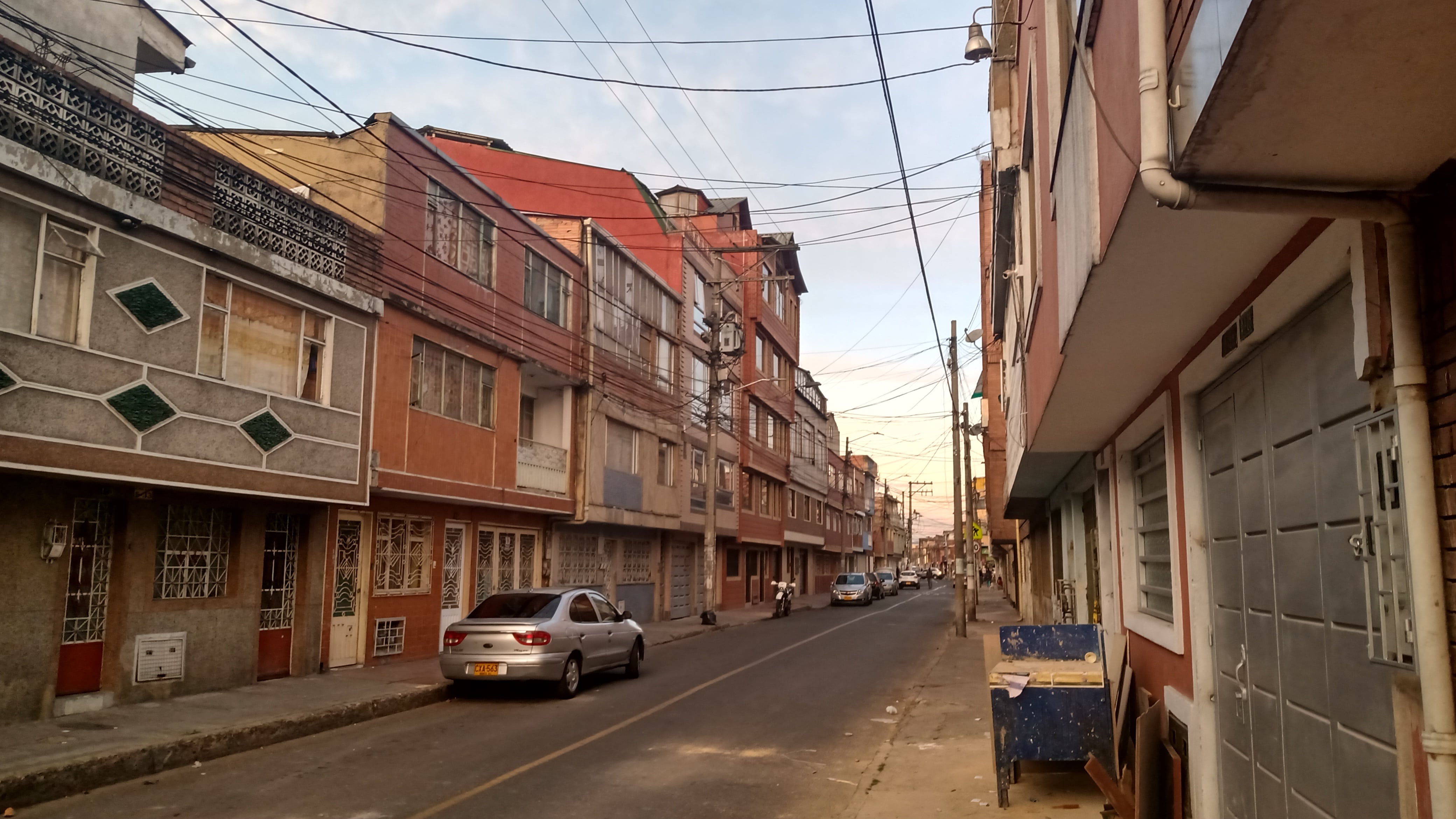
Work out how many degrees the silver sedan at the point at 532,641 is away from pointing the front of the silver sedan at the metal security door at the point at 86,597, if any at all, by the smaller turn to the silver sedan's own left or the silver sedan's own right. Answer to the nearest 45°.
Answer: approximately 135° to the silver sedan's own left

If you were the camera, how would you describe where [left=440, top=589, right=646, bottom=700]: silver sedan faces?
facing away from the viewer and to the right of the viewer

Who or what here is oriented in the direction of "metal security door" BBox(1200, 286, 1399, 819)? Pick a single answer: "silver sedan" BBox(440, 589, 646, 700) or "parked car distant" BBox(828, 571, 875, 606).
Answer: the parked car distant

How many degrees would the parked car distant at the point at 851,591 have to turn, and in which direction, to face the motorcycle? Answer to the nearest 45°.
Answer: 0° — it already faces it

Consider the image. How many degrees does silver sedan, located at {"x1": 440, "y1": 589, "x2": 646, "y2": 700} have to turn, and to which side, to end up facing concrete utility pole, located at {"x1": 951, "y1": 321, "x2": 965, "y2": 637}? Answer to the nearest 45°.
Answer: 0° — it already faces it

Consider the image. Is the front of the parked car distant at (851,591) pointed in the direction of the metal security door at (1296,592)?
yes

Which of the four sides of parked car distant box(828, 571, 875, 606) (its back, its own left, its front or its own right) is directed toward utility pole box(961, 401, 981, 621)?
front

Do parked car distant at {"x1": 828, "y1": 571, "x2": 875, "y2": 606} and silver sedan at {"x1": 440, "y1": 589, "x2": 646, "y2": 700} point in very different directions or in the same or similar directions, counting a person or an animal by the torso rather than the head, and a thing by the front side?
very different directions

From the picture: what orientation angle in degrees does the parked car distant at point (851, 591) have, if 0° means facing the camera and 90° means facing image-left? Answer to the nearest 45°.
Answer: approximately 0°

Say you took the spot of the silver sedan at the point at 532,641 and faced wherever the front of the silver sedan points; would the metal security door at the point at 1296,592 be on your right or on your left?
on your right

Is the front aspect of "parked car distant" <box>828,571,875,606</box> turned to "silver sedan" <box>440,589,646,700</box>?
yes

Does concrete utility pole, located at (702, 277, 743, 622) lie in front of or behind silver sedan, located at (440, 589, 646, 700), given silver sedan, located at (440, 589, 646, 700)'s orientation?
in front

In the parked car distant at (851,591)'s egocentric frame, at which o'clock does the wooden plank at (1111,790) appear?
The wooden plank is roughly at 12 o'clock from the parked car distant.

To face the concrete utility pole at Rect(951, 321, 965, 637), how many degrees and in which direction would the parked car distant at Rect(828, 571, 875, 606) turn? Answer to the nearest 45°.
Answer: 0° — it already faces it

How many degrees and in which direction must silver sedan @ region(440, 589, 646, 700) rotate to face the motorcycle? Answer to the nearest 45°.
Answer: approximately 45° to its left

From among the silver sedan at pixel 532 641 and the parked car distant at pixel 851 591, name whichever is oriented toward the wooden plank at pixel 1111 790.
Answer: the parked car distant
